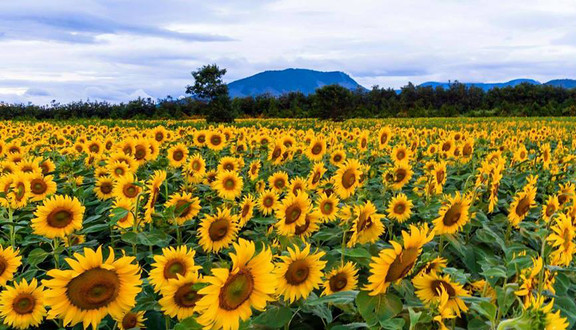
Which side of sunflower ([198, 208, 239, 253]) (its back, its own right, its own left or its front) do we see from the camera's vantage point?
front

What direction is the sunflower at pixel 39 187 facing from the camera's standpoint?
toward the camera

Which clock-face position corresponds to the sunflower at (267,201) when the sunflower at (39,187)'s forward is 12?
the sunflower at (267,201) is roughly at 10 o'clock from the sunflower at (39,187).

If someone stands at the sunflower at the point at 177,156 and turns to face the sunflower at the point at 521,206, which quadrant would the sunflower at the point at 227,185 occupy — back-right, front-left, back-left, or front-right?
front-right

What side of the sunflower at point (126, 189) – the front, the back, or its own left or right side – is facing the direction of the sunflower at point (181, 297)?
front

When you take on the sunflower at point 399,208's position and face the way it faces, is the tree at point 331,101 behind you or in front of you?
behind

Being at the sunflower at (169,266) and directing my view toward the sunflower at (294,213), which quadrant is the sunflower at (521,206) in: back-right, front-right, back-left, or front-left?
front-right

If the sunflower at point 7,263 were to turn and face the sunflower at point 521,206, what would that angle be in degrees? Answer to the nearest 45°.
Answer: approximately 90° to its left

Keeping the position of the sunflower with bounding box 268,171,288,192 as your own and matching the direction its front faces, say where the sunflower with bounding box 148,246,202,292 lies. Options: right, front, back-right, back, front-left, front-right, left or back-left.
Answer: front

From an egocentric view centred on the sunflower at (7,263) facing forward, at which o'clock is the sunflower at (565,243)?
the sunflower at (565,243) is roughly at 10 o'clock from the sunflower at (7,263).

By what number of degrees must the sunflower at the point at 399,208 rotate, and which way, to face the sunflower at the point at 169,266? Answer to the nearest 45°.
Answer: approximately 45° to its right

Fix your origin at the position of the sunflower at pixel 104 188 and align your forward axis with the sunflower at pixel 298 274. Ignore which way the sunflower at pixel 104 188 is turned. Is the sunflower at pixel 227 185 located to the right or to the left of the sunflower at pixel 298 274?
left

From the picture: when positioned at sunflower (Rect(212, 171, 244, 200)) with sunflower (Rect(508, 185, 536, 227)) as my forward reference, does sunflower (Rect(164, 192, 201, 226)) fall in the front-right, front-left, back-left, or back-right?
front-right

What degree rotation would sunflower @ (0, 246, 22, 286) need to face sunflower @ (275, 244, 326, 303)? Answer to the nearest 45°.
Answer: approximately 45° to its left

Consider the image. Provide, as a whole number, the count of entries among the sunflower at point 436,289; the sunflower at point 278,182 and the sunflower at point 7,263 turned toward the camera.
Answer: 3
